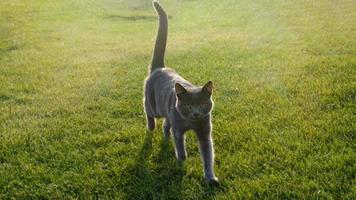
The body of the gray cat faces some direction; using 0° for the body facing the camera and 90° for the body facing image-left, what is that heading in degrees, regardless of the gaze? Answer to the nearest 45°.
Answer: approximately 315°
